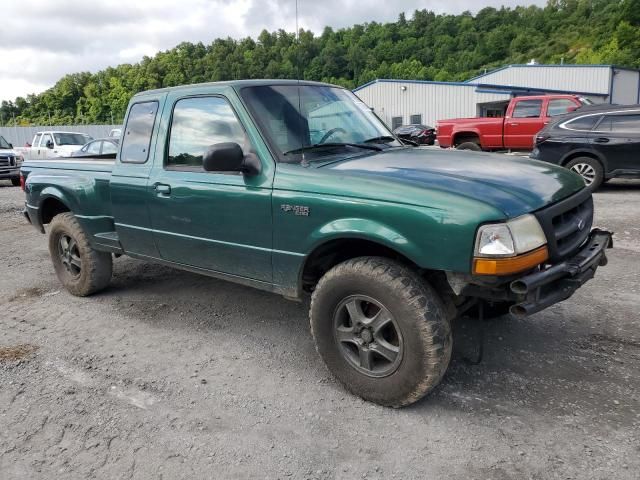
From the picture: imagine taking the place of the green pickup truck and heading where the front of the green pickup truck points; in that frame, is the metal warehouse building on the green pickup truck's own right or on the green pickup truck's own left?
on the green pickup truck's own left

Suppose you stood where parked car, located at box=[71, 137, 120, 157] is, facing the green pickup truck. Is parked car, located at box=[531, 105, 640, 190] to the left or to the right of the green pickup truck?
left

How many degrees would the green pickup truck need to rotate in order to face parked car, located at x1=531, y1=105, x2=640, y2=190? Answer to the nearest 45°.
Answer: approximately 90° to its left

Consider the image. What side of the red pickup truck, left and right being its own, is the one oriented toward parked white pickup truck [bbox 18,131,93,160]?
back

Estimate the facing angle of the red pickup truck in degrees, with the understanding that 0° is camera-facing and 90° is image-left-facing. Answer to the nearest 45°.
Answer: approximately 270°

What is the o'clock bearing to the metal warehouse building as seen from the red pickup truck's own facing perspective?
The metal warehouse building is roughly at 9 o'clock from the red pickup truck.

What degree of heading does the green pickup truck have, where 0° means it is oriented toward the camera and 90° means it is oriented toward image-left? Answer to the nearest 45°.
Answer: approximately 315°

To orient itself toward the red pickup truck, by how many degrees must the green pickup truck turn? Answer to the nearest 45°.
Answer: approximately 90° to its left

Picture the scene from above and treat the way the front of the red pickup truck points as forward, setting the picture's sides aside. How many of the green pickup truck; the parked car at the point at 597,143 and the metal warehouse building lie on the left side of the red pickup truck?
1
